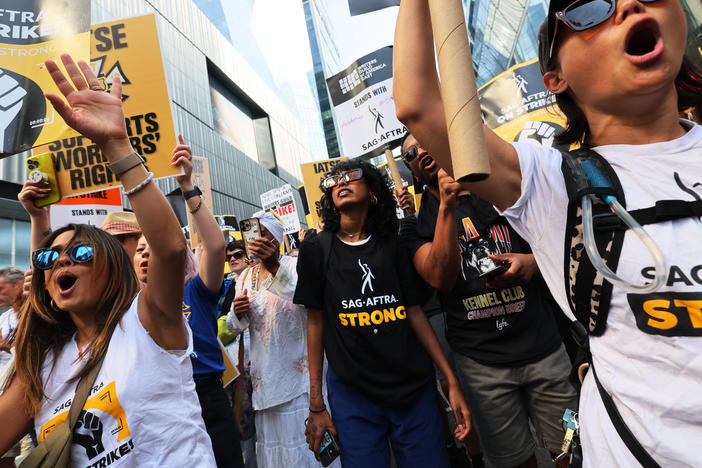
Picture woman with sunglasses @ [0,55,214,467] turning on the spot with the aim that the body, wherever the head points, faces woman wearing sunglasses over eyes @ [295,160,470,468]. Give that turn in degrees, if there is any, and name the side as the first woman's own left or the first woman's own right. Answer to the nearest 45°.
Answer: approximately 135° to the first woman's own left

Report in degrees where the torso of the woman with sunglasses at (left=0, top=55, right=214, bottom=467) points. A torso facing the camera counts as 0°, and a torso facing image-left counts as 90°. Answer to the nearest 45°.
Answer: approximately 45°

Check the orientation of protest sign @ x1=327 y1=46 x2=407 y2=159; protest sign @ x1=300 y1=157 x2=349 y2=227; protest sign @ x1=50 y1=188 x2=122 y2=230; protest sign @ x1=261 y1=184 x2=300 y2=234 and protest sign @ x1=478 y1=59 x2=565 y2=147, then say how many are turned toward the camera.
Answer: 5

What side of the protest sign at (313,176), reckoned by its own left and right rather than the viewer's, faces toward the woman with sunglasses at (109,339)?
front

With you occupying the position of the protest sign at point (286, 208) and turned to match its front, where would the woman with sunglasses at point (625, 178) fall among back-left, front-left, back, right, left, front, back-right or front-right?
front

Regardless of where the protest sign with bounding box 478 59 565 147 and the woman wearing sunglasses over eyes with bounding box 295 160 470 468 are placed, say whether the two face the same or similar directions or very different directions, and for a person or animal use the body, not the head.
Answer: same or similar directions

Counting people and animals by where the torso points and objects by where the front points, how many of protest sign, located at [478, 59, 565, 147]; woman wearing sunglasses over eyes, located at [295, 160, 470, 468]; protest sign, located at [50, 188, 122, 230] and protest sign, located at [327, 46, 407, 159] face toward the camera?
4

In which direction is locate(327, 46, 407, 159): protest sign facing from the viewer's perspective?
toward the camera

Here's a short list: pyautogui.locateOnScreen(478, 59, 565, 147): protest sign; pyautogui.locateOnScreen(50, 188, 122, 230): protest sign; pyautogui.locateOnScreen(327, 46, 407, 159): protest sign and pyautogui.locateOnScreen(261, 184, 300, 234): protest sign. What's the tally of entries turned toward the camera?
4

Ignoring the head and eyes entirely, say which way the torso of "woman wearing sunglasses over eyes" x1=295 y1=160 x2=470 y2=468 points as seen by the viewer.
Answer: toward the camera

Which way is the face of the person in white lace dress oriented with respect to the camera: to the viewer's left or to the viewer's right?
to the viewer's left
